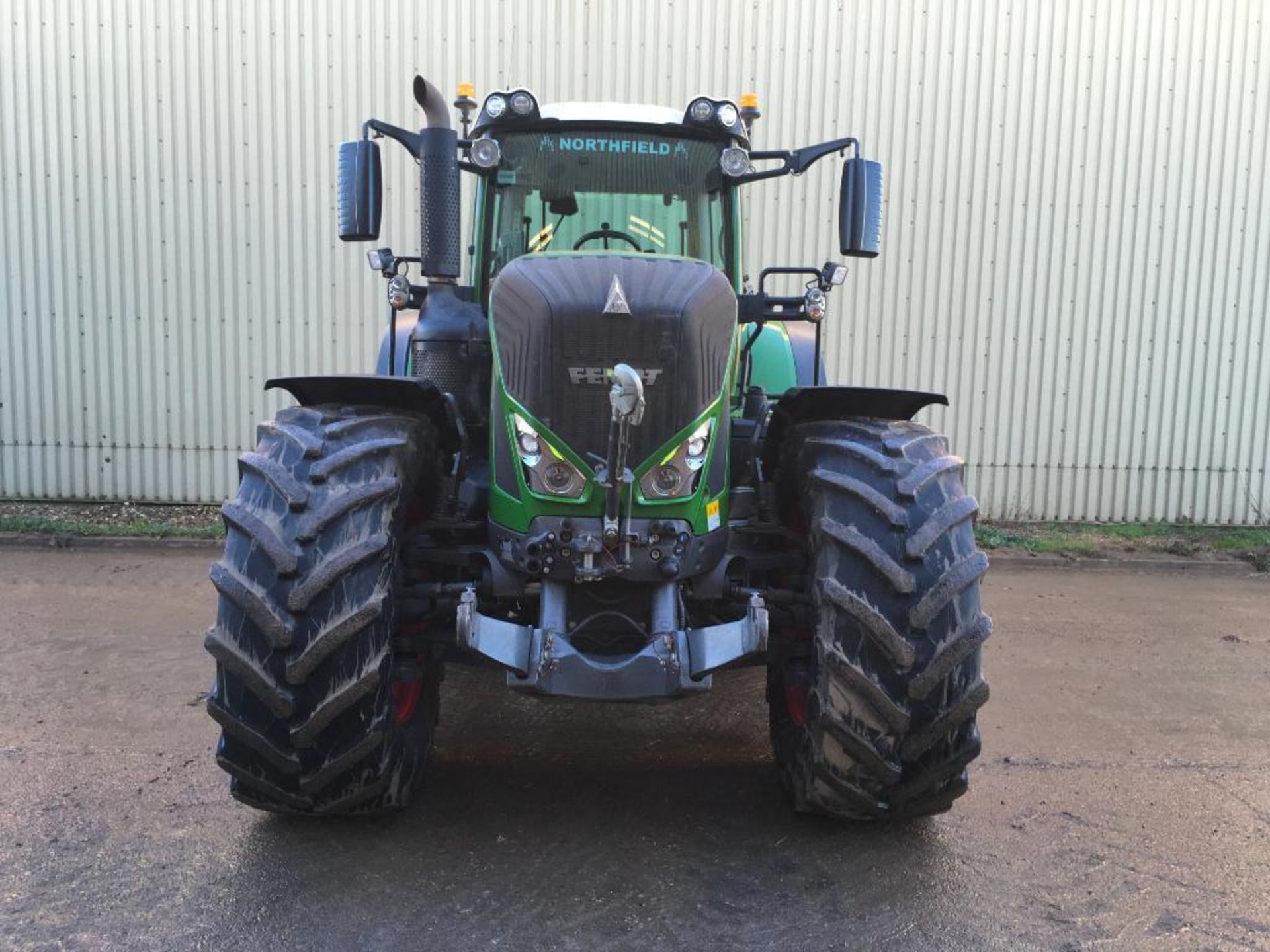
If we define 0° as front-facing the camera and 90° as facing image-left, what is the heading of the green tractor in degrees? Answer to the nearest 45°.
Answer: approximately 0°
